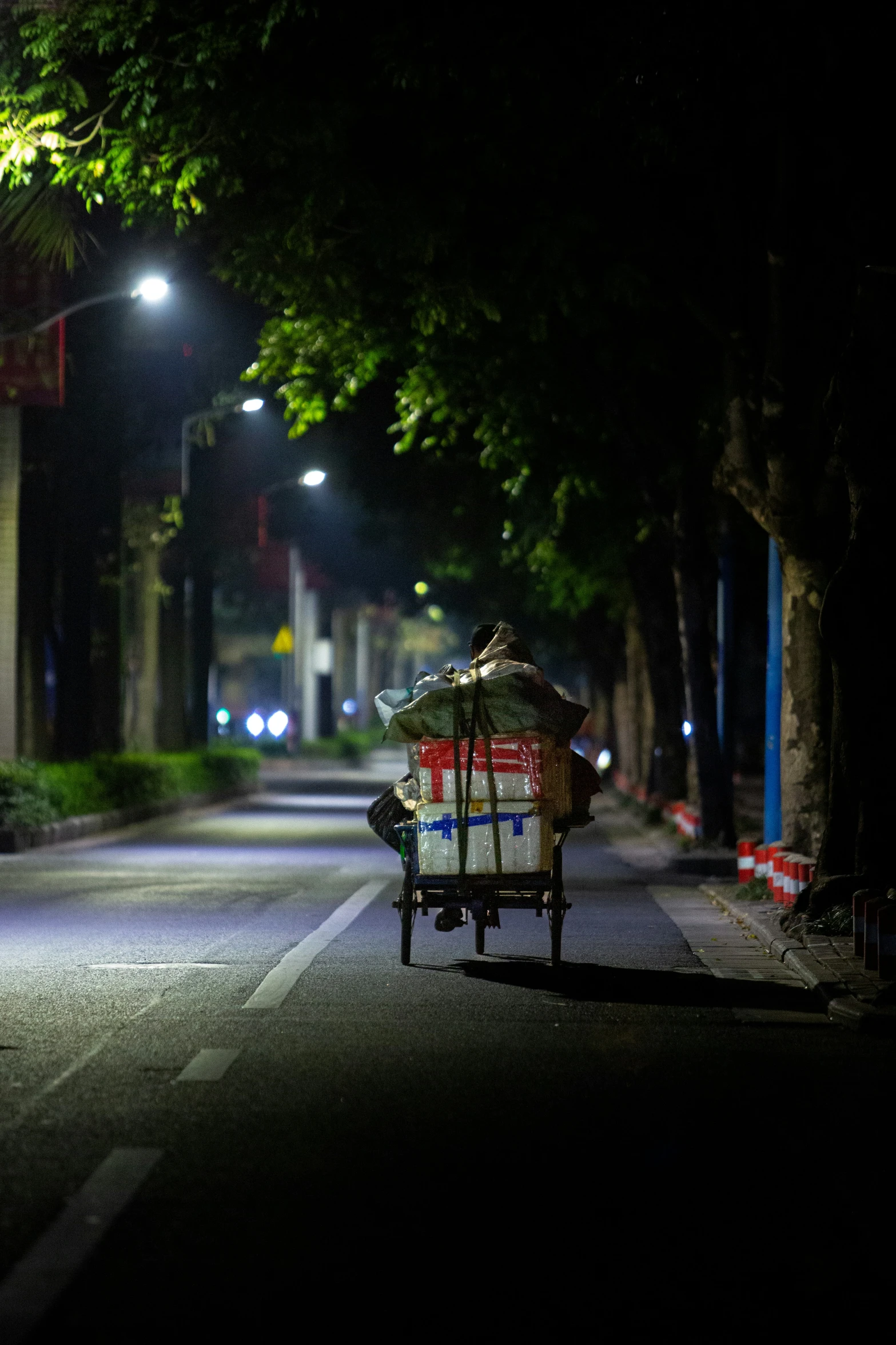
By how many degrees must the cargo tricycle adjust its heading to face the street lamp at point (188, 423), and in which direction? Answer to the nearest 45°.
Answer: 0° — it already faces it

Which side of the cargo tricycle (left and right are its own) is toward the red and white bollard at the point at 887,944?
right

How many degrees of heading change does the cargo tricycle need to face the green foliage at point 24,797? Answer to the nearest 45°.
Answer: approximately 45° to its left

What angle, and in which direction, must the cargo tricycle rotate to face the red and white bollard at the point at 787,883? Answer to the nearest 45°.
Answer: approximately 45° to its right

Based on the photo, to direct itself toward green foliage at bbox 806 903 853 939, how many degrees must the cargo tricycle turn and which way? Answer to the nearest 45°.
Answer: approximately 45° to its right

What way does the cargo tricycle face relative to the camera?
away from the camera

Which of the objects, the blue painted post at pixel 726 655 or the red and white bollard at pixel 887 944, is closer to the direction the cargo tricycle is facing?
the blue painted post
